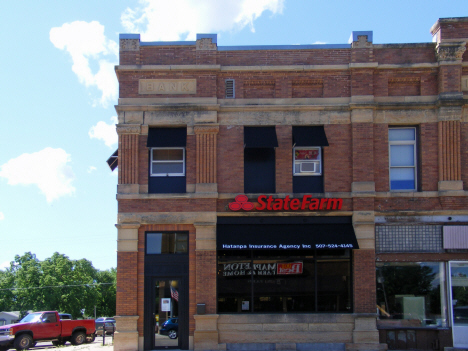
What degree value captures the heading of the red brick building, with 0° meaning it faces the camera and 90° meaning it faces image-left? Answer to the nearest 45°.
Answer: approximately 0°

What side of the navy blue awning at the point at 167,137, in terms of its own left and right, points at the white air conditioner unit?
left

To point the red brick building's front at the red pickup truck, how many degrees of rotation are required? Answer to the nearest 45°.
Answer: approximately 135° to its right

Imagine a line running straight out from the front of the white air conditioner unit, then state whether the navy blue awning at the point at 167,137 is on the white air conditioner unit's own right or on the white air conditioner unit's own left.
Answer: on the white air conditioner unit's own right
